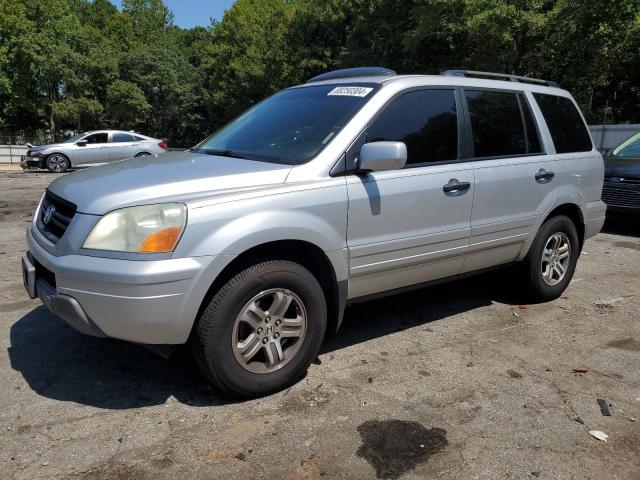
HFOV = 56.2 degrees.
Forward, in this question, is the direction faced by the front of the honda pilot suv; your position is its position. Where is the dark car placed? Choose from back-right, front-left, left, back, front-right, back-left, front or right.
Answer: back

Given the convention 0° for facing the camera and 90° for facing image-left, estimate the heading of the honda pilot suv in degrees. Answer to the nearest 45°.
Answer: approximately 45°

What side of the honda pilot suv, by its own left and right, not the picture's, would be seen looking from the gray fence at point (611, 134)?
back
